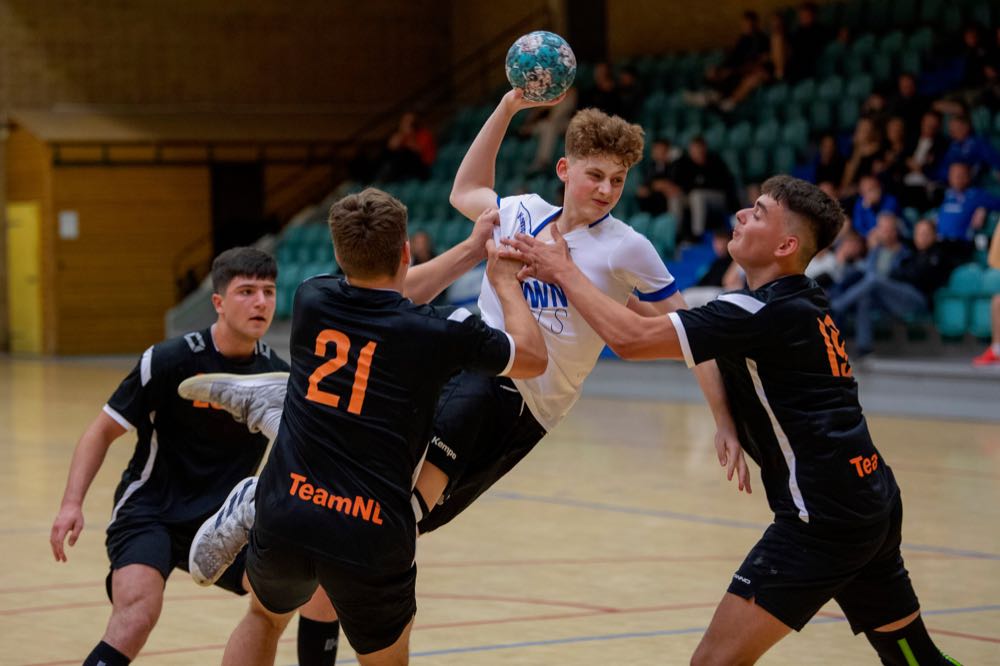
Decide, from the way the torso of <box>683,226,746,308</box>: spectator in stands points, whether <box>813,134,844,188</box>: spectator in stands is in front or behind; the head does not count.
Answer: behind

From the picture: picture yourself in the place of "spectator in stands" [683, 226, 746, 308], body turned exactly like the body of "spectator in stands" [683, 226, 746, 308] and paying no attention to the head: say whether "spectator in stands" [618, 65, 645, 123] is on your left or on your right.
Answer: on your right

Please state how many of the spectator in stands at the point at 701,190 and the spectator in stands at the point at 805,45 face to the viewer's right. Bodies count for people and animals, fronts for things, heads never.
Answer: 0

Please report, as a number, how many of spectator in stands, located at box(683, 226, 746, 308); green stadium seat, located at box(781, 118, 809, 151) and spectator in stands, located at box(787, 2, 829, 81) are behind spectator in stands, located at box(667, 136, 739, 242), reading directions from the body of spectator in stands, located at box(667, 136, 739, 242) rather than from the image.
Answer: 2

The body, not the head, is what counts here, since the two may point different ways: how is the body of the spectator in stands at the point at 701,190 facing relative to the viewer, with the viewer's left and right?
facing the viewer and to the left of the viewer

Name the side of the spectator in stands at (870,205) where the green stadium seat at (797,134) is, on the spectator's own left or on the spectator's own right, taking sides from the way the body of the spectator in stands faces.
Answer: on the spectator's own right

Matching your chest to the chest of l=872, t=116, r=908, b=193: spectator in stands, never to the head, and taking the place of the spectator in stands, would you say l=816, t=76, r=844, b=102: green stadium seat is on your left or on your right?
on your right

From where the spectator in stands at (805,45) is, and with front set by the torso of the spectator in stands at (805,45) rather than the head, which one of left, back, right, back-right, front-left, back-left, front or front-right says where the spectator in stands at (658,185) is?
front
